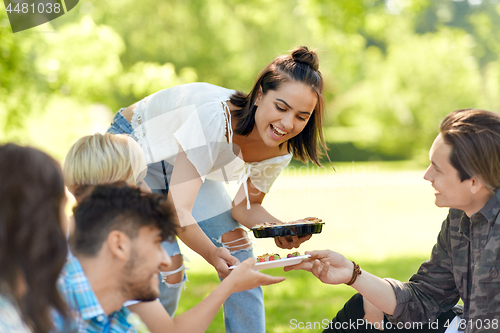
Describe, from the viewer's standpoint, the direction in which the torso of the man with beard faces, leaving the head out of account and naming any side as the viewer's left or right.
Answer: facing to the right of the viewer
